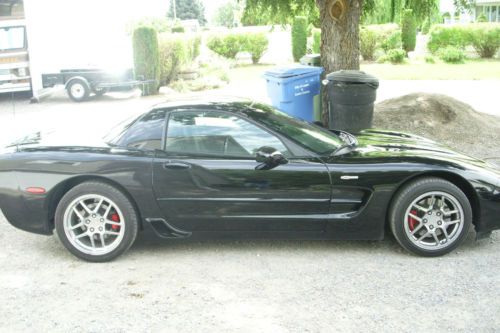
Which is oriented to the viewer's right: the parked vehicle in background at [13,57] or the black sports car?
the black sports car

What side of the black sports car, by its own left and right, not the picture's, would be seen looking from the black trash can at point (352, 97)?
left

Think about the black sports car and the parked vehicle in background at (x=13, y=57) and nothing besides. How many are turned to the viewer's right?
1

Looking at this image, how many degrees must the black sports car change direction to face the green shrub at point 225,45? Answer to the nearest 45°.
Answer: approximately 90° to its left

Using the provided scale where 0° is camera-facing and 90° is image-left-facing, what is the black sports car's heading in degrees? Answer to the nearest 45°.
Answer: approximately 270°

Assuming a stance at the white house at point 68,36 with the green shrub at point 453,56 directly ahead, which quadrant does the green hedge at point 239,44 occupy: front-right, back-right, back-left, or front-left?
front-left

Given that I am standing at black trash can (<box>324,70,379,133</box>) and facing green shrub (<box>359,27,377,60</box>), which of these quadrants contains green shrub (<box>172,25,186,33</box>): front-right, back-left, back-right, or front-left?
front-left

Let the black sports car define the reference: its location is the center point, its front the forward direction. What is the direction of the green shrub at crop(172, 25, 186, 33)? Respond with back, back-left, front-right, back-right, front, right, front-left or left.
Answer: left

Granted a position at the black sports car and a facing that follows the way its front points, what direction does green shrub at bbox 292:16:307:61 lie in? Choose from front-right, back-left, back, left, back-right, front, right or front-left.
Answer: left

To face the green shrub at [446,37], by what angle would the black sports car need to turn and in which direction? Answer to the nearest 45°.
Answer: approximately 90° to its left

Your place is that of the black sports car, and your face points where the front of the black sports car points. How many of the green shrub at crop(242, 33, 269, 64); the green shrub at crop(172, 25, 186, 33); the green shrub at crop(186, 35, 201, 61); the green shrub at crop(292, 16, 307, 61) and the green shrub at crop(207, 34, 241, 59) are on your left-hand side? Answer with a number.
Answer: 5
